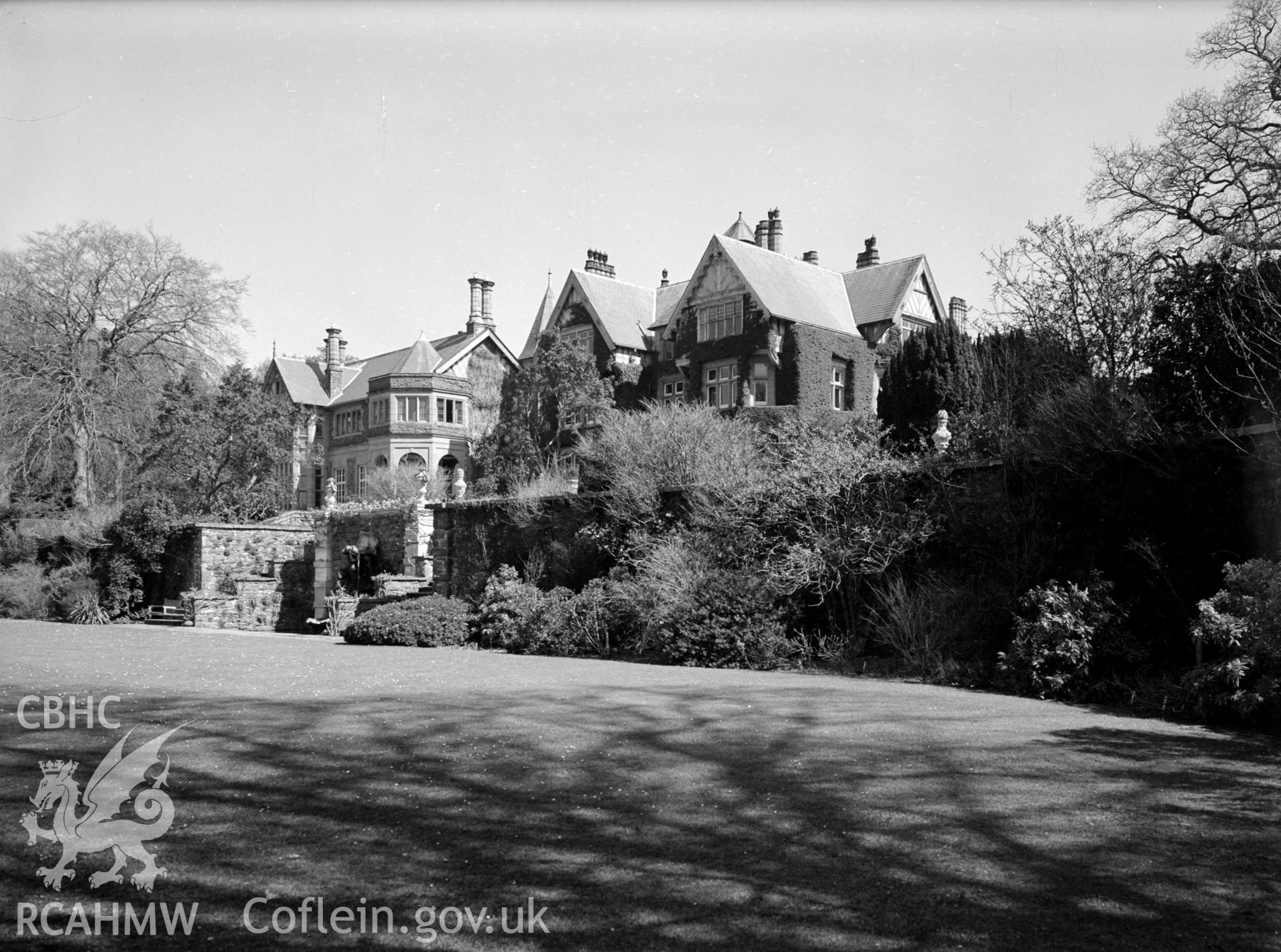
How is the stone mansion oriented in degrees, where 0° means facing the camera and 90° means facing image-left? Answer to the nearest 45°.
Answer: approximately 45°

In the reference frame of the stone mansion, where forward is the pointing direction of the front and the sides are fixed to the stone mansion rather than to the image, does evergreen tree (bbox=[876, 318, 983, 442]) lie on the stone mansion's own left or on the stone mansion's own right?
on the stone mansion's own left

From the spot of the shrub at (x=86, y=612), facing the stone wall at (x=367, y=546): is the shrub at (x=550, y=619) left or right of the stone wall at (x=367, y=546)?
right

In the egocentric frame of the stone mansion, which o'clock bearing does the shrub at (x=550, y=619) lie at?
The shrub is roughly at 11 o'clock from the stone mansion.

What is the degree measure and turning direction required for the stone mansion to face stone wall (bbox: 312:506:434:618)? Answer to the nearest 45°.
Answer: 0° — it already faces it

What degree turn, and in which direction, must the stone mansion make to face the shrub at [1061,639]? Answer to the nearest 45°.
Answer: approximately 45° to its left

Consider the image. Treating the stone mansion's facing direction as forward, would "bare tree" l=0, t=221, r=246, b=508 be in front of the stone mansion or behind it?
in front

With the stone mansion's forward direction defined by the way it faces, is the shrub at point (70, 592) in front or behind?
in front
